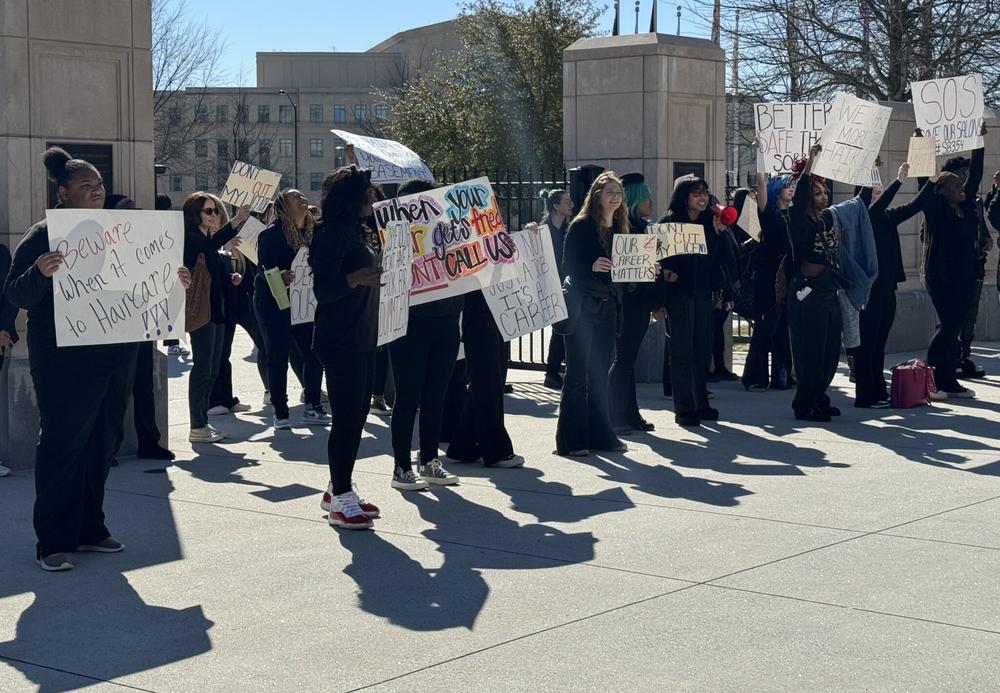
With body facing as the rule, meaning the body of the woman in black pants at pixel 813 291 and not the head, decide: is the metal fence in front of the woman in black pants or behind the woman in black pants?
behind

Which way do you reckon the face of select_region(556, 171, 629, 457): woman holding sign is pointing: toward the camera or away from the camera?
toward the camera

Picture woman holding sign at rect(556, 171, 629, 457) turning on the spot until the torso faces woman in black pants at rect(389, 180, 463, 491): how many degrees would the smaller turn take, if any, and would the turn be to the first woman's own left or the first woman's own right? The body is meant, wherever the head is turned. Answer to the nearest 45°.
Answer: approximately 90° to the first woman's own right

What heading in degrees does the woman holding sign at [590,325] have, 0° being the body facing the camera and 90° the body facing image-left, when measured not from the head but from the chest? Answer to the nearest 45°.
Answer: approximately 315°

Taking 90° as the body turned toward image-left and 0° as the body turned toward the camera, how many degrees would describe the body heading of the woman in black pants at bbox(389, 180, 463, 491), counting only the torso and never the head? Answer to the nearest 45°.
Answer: approximately 315°

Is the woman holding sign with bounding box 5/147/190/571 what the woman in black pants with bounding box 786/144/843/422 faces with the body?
no

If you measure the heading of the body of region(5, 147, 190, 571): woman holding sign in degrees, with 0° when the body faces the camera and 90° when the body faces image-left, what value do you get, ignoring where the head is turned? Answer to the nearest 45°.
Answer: approximately 315°

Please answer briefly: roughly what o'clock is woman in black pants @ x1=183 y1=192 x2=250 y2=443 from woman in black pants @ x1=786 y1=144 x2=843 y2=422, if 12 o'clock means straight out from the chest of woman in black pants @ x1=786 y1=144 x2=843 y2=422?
woman in black pants @ x1=183 y1=192 x2=250 y2=443 is roughly at 4 o'clock from woman in black pants @ x1=786 y1=144 x2=843 y2=422.

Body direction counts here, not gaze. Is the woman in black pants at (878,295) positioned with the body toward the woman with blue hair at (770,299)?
no

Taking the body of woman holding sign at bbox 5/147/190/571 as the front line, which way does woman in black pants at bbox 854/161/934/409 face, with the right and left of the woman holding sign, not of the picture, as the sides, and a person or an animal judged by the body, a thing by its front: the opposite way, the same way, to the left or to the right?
the same way

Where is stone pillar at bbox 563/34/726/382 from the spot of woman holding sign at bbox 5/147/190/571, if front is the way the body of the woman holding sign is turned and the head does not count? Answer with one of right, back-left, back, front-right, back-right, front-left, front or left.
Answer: left

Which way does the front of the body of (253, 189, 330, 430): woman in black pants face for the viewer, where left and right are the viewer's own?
facing the viewer and to the right of the viewer

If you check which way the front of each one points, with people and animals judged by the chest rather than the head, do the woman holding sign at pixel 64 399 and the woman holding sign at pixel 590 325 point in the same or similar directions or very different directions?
same or similar directions

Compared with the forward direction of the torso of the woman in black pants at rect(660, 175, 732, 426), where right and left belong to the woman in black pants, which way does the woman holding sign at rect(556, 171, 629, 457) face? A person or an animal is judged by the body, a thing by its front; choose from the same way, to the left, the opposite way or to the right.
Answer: the same way

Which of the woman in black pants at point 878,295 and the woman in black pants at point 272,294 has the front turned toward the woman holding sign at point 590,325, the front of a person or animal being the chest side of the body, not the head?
the woman in black pants at point 272,294

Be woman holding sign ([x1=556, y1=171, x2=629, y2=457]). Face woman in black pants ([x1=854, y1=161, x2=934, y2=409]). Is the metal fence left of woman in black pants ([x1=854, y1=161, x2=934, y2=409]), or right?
left

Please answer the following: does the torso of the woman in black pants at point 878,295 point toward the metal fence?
no

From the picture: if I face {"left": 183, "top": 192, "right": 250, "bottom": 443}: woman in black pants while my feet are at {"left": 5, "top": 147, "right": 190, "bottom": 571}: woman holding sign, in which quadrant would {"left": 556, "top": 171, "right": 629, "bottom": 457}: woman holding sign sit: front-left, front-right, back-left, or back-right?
front-right
